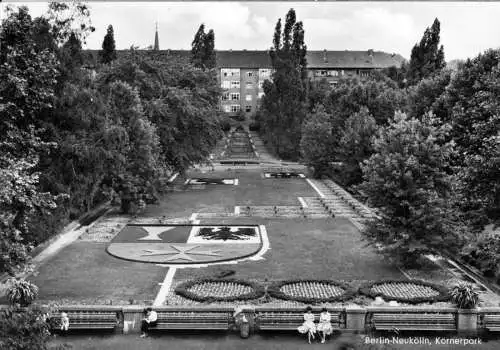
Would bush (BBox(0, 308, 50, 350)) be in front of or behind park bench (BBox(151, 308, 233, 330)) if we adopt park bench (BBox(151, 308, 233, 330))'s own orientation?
in front

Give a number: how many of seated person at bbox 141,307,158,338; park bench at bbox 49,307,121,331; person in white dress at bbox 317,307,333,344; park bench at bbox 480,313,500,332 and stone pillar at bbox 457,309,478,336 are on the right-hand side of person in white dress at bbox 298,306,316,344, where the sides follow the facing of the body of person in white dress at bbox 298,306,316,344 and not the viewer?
2

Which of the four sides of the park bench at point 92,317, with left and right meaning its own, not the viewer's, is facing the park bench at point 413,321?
left

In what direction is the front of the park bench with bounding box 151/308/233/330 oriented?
toward the camera

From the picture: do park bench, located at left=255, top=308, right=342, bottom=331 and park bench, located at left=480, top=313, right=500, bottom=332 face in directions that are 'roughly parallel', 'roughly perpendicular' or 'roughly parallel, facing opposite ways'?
roughly parallel

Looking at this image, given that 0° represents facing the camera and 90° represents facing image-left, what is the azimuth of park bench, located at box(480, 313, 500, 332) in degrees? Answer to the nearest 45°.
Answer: approximately 0°

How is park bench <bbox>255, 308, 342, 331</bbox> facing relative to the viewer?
toward the camera

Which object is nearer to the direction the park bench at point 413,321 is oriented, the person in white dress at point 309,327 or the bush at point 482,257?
the person in white dress

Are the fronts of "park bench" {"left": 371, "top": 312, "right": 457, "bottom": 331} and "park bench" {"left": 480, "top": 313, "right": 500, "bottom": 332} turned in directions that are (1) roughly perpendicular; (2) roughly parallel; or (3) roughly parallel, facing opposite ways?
roughly parallel

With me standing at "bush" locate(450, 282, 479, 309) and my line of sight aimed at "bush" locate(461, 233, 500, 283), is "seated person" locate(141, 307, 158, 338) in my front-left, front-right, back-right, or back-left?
back-left

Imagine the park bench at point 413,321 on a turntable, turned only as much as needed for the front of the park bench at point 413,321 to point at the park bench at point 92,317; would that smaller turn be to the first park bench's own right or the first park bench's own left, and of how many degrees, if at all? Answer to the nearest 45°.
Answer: approximately 90° to the first park bench's own right

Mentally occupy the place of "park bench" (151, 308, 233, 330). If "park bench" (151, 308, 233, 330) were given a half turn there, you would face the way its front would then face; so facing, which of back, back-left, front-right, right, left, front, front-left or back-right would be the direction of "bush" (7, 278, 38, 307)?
left

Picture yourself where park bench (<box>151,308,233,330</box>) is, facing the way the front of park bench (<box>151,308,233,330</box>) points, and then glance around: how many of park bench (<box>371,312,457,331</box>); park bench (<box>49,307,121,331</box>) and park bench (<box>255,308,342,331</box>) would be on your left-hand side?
2

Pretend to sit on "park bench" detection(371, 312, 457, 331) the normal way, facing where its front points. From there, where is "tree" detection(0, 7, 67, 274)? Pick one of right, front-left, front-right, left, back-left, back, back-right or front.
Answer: right

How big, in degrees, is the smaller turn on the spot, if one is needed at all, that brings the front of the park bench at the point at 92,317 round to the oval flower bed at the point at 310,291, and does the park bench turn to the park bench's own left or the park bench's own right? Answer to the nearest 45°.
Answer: approximately 90° to the park bench's own left

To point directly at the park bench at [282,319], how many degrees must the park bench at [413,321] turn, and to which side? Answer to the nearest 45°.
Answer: approximately 90° to its right

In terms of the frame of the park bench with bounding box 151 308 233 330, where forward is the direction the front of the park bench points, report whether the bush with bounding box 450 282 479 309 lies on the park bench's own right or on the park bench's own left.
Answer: on the park bench's own left

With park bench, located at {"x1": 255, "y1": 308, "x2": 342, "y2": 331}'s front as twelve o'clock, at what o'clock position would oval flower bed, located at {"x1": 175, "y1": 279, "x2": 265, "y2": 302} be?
The oval flower bed is roughly at 5 o'clock from the park bench.

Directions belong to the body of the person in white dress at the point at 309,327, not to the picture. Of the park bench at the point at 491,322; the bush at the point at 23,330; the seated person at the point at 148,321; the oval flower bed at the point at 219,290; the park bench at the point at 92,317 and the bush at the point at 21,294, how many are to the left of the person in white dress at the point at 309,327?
1
